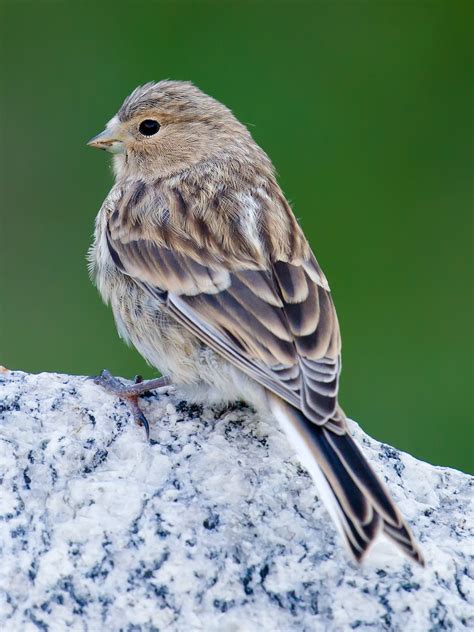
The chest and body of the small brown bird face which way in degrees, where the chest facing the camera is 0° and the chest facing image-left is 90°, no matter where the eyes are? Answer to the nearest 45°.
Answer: approximately 135°
